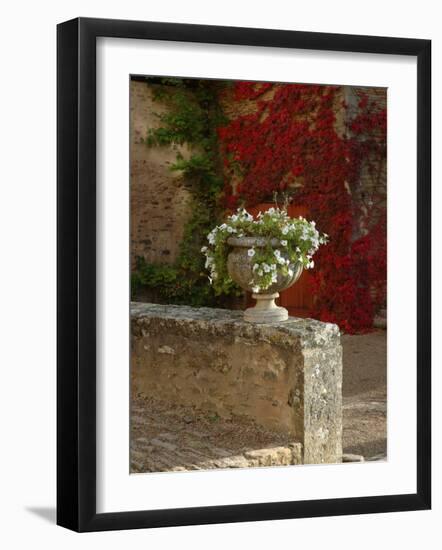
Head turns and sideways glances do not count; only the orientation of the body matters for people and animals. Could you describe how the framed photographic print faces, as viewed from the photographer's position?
facing the viewer and to the right of the viewer
